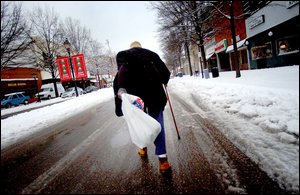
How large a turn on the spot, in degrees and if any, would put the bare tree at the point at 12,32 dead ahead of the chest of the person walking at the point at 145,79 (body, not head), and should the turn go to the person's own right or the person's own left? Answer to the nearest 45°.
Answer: approximately 45° to the person's own left

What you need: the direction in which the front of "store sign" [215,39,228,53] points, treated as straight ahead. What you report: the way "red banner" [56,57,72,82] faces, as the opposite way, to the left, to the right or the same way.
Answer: to the left

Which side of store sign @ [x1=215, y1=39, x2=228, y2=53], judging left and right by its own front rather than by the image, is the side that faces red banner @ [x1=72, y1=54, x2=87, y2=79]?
front

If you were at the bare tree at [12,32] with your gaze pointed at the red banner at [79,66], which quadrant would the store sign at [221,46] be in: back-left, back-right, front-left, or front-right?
front-right

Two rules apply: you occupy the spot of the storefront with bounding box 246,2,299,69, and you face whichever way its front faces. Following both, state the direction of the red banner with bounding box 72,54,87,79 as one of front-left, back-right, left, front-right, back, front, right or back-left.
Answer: front-right

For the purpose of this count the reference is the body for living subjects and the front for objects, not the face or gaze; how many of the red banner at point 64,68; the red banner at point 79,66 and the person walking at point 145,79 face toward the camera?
2

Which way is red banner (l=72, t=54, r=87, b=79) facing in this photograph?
toward the camera

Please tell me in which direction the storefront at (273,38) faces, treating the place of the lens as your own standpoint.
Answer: facing the viewer and to the left of the viewer

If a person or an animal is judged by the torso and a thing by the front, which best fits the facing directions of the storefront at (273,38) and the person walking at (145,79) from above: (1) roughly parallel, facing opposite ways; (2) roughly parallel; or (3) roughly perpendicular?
roughly perpendicular

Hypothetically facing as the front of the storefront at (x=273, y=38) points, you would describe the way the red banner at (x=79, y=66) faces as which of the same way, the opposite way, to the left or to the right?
to the left

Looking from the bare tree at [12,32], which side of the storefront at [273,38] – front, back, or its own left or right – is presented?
front

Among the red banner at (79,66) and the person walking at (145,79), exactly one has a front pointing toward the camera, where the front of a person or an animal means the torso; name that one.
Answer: the red banner

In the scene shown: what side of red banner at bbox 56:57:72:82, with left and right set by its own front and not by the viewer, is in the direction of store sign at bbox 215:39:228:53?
left

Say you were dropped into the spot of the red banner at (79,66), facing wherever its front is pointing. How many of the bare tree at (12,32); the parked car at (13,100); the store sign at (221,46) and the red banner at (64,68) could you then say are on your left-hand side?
1

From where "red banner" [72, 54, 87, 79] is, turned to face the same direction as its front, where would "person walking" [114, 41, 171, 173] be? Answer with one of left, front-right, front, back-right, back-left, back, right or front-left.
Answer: front

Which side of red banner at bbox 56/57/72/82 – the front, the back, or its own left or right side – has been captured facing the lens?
front

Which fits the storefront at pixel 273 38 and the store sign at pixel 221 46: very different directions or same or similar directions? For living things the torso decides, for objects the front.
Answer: same or similar directions

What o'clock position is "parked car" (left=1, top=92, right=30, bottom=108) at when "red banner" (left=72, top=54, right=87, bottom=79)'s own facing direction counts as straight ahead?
The parked car is roughly at 4 o'clock from the red banner.

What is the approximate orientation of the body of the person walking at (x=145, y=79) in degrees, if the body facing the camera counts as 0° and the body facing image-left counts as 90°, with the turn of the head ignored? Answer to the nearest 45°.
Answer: approximately 180°

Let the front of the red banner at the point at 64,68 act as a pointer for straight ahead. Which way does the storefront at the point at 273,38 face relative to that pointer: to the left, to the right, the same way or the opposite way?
to the right
